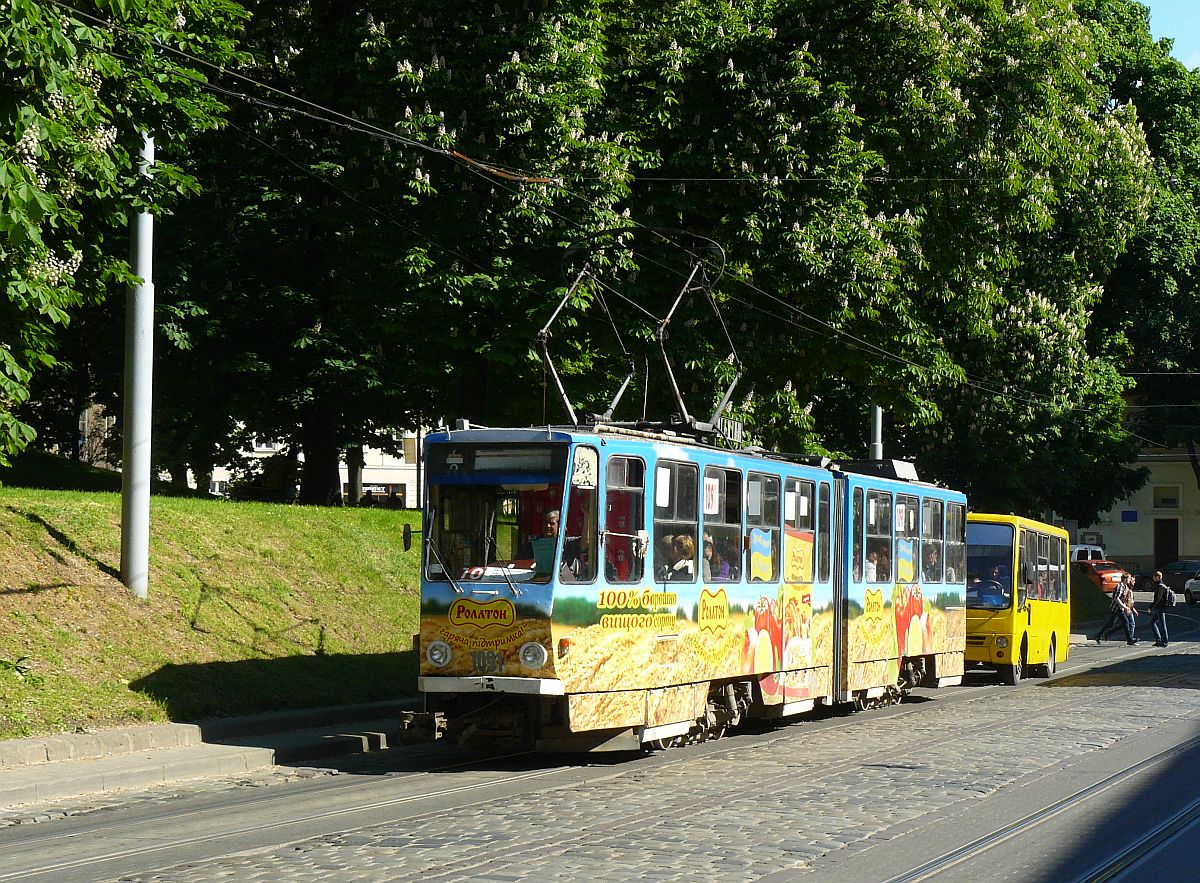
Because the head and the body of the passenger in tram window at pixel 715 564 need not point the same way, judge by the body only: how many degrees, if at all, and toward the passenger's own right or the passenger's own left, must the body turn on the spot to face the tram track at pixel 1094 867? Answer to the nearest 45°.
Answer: approximately 90° to the passenger's own left

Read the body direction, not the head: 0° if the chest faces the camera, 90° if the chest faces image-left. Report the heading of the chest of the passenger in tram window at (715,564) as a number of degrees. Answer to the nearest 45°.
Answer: approximately 45°

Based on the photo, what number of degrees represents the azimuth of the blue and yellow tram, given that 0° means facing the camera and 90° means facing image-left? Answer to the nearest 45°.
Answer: approximately 45°

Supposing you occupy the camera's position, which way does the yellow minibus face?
facing the viewer and to the left of the viewer

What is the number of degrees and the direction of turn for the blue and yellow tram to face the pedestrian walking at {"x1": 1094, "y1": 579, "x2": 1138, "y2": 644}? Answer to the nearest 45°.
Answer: approximately 180°

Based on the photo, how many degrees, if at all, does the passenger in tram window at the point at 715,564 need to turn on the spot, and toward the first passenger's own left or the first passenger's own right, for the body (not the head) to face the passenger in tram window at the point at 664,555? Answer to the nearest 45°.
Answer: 0° — they already face them

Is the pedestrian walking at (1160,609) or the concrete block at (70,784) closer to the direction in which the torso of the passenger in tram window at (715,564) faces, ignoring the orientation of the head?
the concrete block

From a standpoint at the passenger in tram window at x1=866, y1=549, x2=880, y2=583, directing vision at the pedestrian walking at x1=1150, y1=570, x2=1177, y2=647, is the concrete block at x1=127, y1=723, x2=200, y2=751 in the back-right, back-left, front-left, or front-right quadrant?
back-left

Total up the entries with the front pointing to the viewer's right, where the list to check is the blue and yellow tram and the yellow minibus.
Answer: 0
